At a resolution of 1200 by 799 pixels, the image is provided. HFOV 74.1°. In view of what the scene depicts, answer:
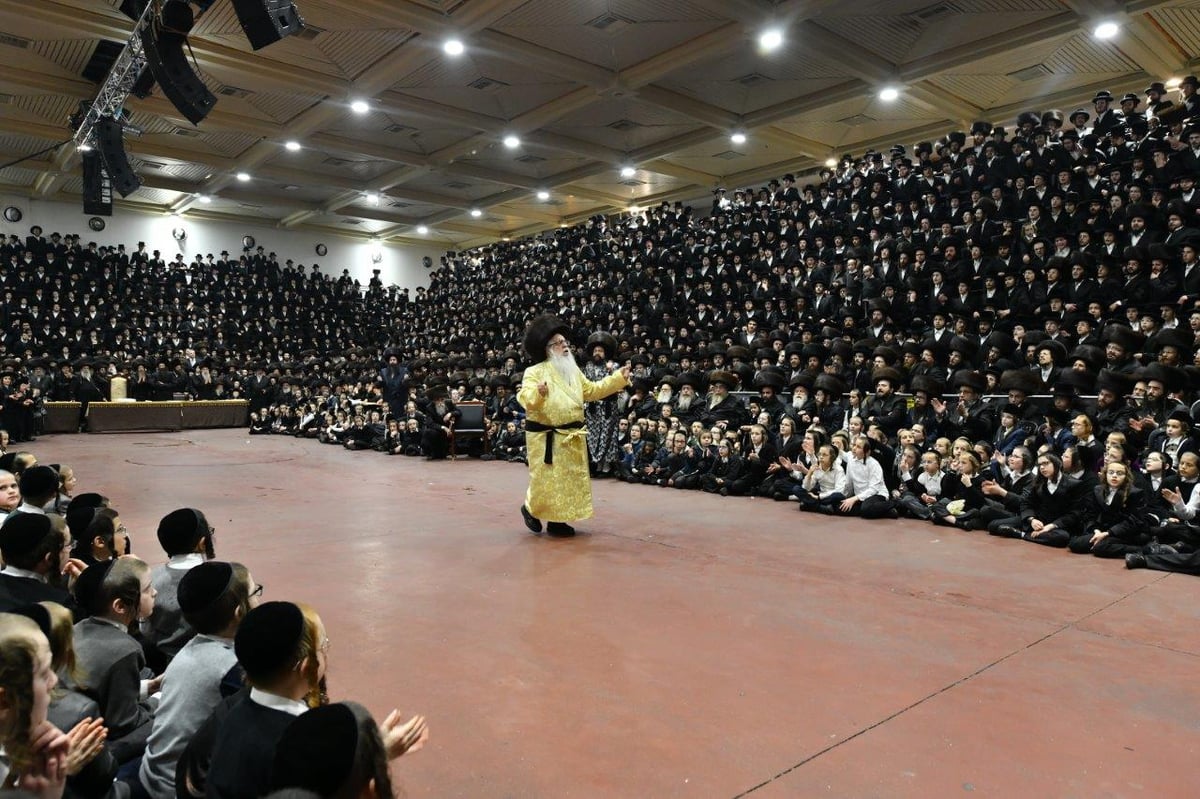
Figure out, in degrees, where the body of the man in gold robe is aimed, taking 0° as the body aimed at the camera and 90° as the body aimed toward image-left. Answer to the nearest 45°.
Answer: approximately 315°
